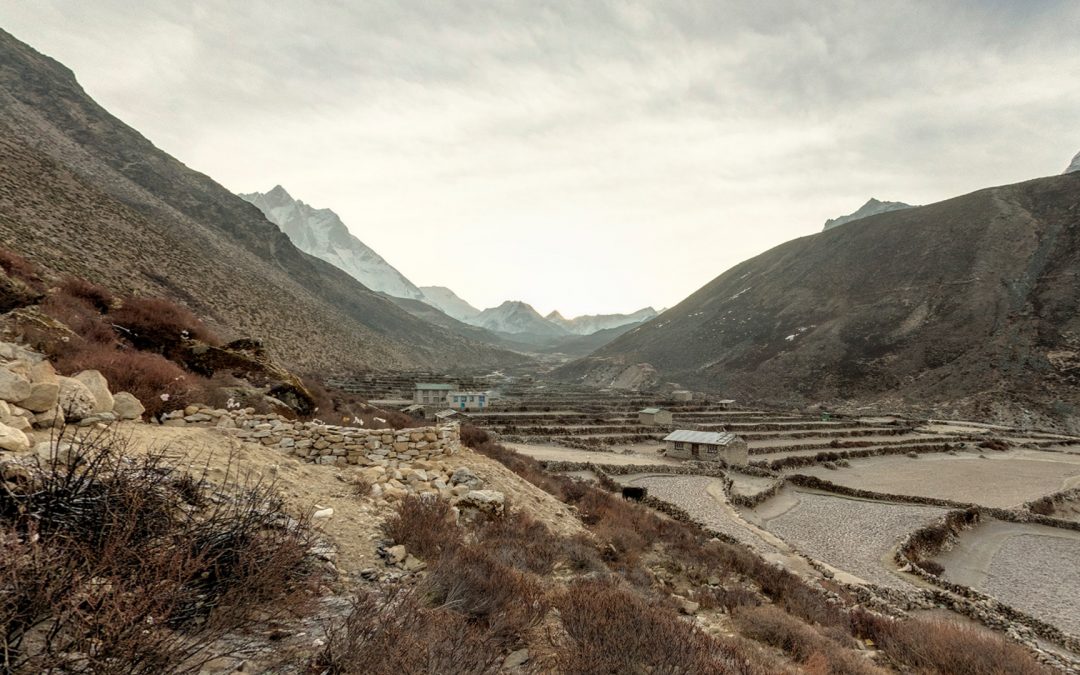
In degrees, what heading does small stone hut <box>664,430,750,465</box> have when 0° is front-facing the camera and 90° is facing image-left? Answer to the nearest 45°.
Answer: approximately 45°

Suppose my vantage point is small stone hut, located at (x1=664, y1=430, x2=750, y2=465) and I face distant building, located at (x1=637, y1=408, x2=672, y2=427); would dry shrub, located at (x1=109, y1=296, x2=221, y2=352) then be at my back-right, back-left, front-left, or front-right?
back-left

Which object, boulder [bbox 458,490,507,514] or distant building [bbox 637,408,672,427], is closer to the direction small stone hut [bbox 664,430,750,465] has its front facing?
the boulder

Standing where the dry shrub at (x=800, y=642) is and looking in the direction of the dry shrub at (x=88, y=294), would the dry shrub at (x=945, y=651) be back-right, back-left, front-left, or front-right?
back-right

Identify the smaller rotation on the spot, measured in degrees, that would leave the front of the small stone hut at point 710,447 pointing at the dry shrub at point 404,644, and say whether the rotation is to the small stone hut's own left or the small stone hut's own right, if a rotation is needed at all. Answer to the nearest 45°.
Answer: approximately 45° to the small stone hut's own left

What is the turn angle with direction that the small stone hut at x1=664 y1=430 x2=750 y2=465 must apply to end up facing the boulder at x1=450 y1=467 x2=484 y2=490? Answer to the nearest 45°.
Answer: approximately 45° to its left

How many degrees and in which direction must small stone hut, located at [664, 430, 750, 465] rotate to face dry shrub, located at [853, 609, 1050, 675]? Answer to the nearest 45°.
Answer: approximately 45° to its left
